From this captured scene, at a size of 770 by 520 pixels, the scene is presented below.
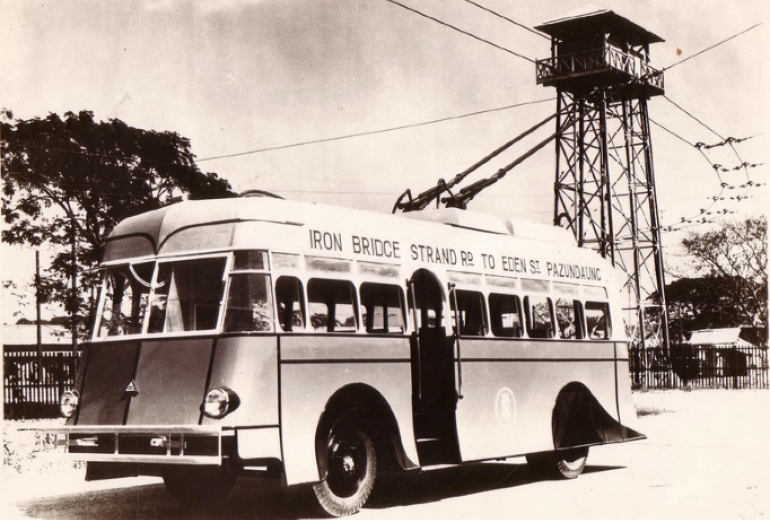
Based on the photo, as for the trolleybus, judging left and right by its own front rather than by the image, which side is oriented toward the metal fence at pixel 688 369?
back

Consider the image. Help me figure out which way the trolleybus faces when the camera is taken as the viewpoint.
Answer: facing the viewer and to the left of the viewer

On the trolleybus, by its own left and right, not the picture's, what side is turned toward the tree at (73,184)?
right

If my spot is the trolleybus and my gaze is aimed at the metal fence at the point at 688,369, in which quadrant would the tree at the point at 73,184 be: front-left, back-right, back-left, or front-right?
front-left

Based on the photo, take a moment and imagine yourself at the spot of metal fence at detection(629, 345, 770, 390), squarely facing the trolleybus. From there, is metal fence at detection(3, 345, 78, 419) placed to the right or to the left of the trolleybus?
right

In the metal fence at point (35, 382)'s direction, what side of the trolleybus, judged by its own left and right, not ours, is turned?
right
